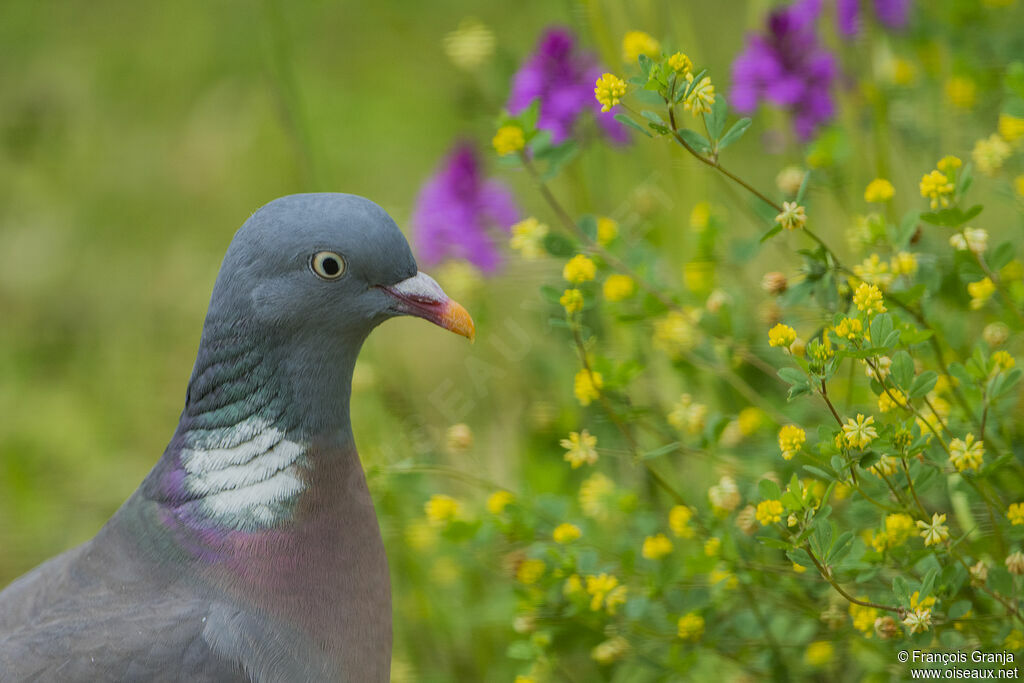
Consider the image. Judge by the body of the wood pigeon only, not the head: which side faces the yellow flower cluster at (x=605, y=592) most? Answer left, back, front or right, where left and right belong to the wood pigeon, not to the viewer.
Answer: front

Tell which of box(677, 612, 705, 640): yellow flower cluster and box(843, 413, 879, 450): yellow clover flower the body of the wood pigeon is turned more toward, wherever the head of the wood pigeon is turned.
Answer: the yellow flower cluster

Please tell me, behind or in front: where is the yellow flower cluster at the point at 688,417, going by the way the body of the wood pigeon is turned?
in front

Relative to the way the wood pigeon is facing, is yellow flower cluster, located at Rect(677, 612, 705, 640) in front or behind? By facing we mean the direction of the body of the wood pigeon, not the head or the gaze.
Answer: in front

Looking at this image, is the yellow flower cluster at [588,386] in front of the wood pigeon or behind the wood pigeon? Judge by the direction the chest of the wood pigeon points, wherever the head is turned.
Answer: in front

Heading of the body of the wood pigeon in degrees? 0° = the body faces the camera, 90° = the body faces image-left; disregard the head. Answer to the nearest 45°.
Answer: approximately 270°
